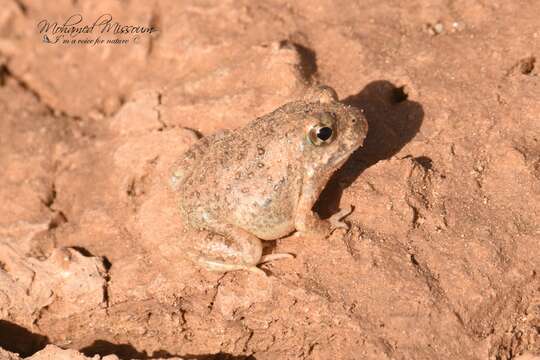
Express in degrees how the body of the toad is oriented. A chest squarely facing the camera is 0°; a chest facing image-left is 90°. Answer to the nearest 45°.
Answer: approximately 270°
